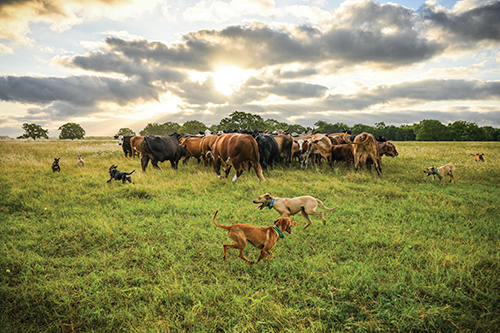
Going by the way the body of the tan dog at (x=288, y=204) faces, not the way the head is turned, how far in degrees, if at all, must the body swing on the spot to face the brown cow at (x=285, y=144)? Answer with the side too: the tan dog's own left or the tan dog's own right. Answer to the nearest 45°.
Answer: approximately 90° to the tan dog's own right

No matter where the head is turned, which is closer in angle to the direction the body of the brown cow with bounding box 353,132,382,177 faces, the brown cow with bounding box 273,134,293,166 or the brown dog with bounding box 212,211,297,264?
the brown cow

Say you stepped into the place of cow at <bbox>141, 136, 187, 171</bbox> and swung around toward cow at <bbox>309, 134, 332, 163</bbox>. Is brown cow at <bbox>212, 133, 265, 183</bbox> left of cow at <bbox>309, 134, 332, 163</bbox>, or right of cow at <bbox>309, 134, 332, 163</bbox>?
right

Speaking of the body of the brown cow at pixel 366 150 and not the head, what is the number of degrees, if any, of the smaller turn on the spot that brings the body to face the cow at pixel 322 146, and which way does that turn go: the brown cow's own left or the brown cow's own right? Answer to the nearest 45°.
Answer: approximately 45° to the brown cow's own left

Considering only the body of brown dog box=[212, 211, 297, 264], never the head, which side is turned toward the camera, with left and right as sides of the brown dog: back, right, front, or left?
right

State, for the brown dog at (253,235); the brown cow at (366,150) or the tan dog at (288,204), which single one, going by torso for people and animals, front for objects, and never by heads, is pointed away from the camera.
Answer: the brown cow

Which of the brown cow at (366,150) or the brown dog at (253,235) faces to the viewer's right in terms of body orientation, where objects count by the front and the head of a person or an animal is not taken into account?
the brown dog

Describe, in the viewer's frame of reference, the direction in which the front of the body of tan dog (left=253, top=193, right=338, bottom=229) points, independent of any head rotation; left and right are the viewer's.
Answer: facing to the left of the viewer

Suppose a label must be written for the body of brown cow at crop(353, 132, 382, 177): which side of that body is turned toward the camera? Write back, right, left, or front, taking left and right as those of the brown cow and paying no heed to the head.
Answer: back

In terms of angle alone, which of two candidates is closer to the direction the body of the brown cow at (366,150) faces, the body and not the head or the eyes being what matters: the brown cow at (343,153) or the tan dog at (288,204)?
the brown cow

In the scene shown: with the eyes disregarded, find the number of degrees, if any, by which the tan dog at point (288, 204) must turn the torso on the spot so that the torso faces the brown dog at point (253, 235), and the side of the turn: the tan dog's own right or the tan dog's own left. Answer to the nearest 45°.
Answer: approximately 90° to the tan dog's own left
